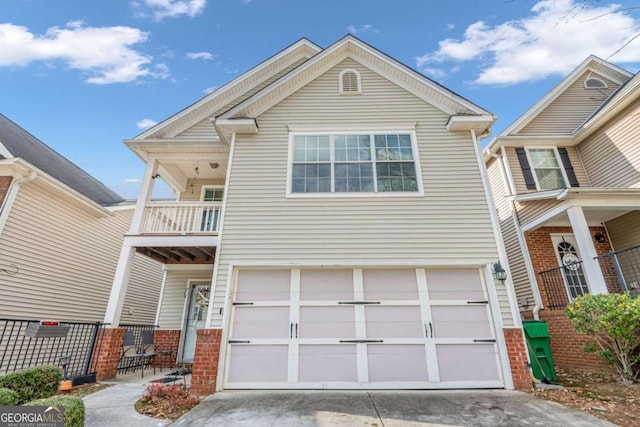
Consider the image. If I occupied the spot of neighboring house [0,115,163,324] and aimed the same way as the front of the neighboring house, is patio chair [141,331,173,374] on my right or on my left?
on my left

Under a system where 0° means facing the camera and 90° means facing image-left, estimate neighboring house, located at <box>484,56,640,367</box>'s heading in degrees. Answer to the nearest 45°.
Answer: approximately 315°

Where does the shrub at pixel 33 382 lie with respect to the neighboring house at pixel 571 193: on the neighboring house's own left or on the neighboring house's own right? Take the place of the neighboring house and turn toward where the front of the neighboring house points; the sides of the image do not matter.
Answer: on the neighboring house's own right

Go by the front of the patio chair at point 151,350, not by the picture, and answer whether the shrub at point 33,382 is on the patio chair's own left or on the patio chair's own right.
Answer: on the patio chair's own right

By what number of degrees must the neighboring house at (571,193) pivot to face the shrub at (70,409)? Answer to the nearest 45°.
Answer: approximately 90° to its right

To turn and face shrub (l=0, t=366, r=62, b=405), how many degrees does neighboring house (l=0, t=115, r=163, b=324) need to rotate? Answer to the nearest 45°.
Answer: approximately 45° to its left

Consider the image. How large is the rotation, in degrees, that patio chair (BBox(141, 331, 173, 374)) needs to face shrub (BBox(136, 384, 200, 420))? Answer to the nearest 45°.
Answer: approximately 45° to its right
